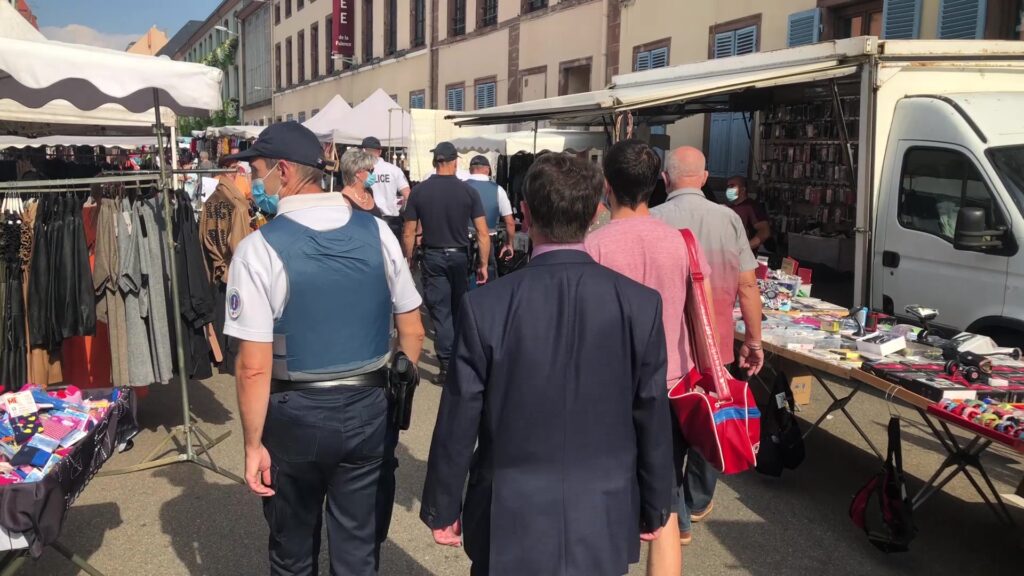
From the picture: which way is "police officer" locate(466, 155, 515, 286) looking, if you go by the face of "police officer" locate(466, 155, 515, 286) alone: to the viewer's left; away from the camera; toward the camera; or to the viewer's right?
away from the camera

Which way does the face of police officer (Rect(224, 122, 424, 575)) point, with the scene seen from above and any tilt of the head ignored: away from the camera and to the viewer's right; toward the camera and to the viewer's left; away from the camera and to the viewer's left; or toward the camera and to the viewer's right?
away from the camera and to the viewer's left

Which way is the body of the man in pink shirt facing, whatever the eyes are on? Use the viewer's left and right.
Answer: facing away from the viewer

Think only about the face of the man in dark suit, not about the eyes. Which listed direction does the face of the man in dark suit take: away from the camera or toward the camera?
away from the camera

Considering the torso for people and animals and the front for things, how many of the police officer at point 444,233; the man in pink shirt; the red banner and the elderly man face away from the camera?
3

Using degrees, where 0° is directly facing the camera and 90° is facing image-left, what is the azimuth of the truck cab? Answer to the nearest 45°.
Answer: approximately 315°

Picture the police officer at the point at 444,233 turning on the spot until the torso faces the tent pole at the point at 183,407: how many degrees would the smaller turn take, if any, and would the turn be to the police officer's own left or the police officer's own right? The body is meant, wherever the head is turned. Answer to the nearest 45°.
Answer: approximately 135° to the police officer's own left

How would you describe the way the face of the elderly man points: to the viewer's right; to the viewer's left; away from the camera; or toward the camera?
away from the camera

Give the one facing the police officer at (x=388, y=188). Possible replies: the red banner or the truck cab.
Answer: the red banner

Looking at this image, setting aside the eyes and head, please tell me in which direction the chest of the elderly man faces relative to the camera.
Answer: away from the camera
